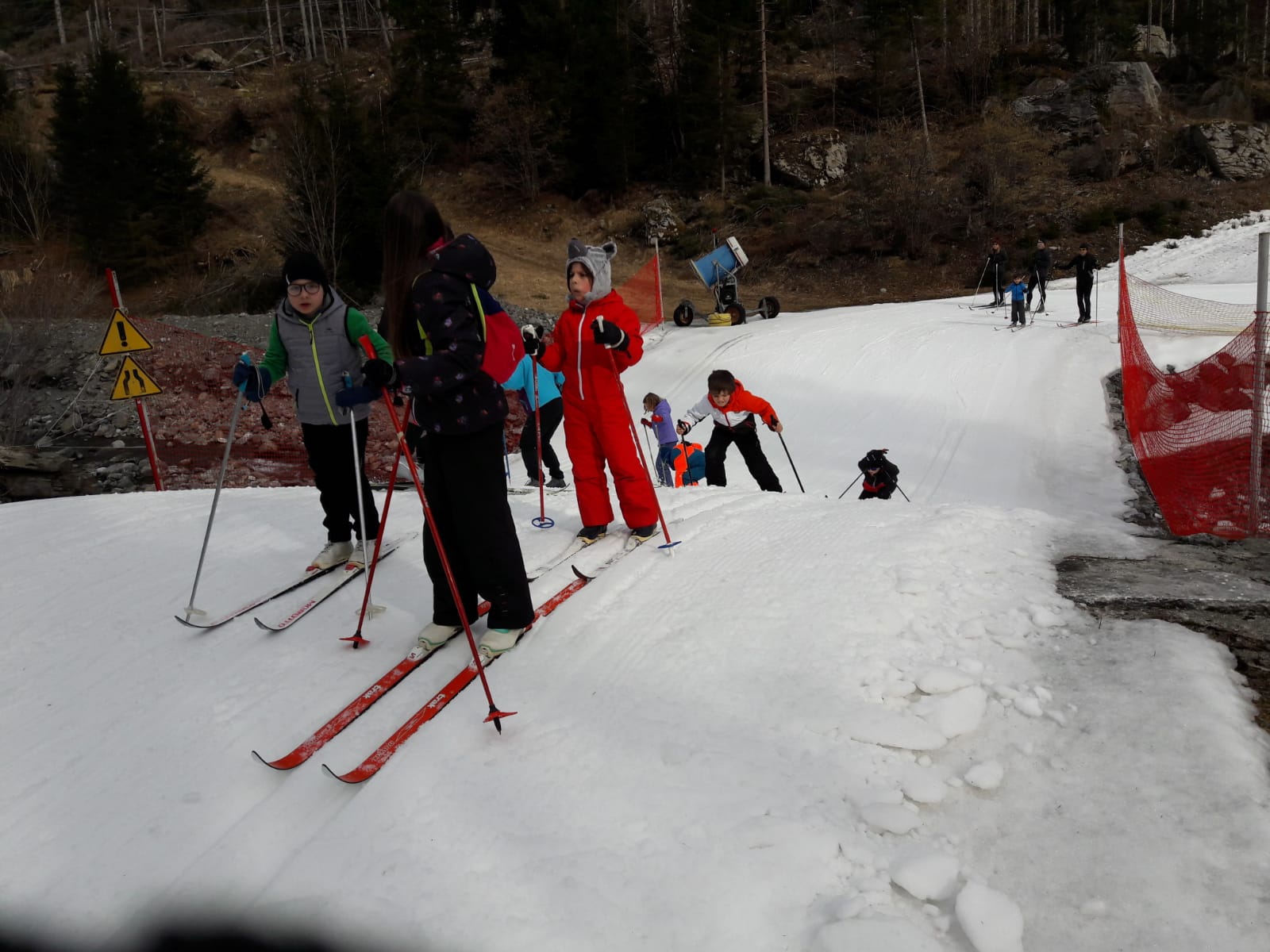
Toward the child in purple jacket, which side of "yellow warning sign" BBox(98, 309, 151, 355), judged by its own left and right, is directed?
left

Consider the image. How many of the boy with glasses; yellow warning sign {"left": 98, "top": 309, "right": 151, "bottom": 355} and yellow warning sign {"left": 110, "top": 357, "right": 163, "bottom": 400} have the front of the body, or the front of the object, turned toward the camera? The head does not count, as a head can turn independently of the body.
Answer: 3

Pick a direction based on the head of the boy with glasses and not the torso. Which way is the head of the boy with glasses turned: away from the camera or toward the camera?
toward the camera

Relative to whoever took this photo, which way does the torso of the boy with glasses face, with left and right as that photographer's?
facing the viewer

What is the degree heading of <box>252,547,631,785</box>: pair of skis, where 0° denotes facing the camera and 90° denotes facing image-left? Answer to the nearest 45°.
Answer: approximately 45°

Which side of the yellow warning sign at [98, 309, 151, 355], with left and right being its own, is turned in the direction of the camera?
front

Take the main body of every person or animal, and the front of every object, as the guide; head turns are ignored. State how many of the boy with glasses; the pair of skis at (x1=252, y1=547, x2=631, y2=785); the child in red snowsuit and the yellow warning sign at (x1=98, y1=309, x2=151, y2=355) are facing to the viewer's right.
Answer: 0

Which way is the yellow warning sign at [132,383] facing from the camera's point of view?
toward the camera
